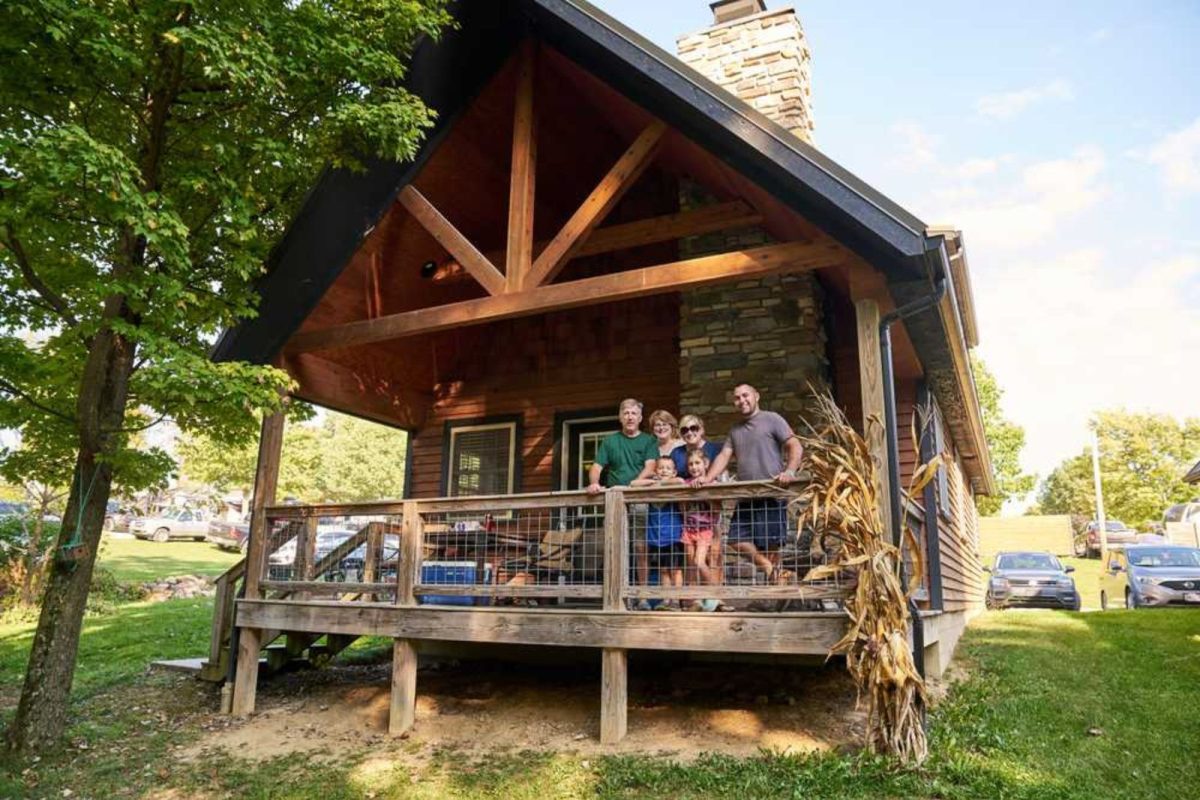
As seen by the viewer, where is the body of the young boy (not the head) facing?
toward the camera

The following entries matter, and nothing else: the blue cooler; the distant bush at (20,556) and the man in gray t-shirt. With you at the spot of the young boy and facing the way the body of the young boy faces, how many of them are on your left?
1

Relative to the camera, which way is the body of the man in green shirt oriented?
toward the camera

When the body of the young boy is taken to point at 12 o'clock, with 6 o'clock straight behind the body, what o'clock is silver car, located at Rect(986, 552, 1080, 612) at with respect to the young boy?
The silver car is roughly at 7 o'clock from the young boy.

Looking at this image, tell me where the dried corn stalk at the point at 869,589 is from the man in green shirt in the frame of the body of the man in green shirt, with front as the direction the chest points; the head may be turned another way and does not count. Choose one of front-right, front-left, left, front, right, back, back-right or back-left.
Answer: front-left
